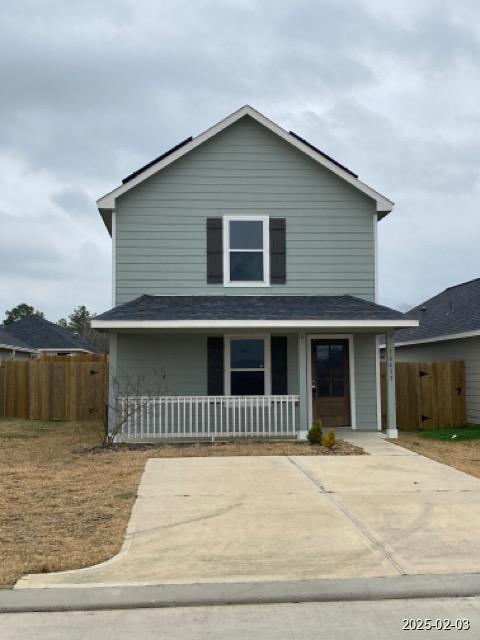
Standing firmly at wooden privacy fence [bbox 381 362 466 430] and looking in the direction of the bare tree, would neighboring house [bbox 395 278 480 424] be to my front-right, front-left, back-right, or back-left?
back-right

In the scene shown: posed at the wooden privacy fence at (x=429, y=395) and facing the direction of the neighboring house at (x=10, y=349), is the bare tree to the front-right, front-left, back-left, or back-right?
front-left

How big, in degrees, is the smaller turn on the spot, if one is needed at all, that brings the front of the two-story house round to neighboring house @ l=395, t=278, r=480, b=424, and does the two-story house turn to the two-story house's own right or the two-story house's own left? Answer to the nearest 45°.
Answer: approximately 135° to the two-story house's own left

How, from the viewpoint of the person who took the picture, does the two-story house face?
facing the viewer

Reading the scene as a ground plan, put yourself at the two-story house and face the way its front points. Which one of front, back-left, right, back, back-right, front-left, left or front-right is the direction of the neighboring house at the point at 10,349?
back-right
